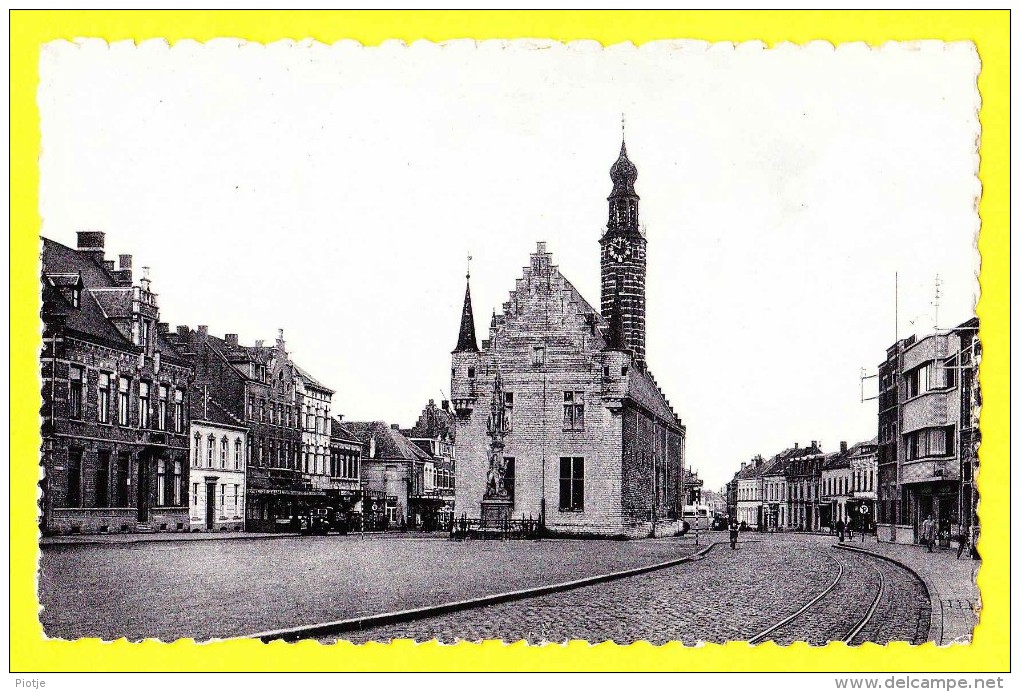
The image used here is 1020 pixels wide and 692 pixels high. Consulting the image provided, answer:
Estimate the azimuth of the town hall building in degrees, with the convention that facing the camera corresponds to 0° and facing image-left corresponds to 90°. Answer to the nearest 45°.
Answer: approximately 0°

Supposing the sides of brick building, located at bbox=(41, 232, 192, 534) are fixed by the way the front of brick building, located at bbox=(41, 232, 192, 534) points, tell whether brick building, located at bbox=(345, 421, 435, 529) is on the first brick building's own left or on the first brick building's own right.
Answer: on the first brick building's own left

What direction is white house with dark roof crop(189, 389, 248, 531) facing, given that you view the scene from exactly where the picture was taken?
facing the viewer and to the right of the viewer

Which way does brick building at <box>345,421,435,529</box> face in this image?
toward the camera

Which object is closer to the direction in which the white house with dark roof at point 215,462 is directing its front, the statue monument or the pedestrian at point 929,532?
the pedestrian

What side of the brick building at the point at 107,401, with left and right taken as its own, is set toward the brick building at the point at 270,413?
left

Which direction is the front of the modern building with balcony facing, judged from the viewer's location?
facing the viewer and to the left of the viewer

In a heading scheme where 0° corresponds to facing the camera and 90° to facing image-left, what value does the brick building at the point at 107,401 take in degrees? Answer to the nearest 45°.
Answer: approximately 315°

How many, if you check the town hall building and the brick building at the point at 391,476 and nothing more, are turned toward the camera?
2
